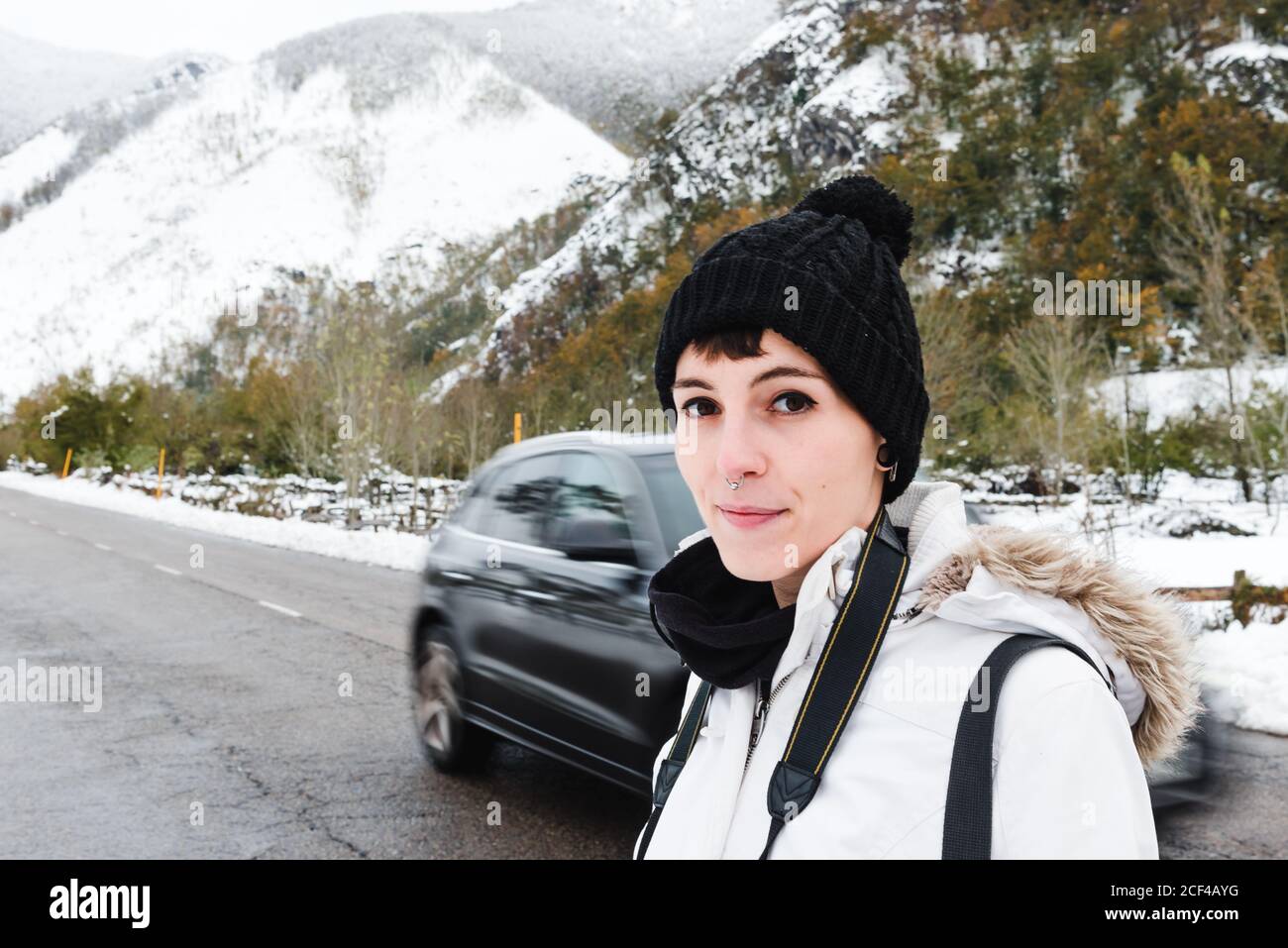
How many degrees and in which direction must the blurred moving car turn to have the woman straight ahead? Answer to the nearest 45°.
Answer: approximately 45° to its right

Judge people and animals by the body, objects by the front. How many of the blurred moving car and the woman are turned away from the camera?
0

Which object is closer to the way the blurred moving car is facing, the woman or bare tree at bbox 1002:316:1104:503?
the woman

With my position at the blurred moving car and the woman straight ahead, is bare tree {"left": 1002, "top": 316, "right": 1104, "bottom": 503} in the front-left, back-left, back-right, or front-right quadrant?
back-left

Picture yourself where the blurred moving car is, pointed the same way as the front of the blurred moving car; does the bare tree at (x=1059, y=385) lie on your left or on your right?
on your left

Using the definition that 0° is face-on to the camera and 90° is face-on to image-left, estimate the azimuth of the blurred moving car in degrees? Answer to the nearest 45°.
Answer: approximately 315°

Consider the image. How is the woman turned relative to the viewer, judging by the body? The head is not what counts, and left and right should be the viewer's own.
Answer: facing the viewer and to the left of the viewer

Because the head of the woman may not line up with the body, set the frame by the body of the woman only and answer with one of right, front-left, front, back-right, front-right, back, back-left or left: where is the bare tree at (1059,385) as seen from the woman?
back-right

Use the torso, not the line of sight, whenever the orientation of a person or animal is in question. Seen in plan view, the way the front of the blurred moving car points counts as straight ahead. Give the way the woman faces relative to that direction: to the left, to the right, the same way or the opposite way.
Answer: to the right
